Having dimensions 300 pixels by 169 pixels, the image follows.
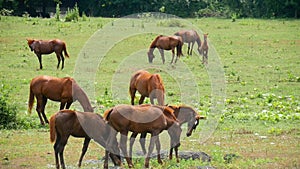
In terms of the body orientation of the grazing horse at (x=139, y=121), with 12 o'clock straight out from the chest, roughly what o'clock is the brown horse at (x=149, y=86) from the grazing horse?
The brown horse is roughly at 9 o'clock from the grazing horse.

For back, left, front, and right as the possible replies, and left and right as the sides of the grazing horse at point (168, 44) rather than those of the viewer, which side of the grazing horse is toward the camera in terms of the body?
left

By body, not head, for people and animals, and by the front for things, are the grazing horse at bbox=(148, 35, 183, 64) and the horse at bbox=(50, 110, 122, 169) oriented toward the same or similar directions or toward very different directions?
very different directions

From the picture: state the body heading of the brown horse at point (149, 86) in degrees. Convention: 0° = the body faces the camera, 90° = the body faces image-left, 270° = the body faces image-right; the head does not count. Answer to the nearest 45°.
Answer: approximately 315°

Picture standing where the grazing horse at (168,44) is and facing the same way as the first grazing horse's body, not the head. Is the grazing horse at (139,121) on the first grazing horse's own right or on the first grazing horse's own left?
on the first grazing horse's own left

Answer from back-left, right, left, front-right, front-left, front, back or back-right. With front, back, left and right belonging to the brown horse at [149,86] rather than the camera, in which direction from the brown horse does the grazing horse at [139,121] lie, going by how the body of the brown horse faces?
front-right

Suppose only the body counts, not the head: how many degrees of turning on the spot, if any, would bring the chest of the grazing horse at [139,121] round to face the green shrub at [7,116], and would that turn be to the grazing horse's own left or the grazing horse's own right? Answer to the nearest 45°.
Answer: approximately 135° to the grazing horse's own left

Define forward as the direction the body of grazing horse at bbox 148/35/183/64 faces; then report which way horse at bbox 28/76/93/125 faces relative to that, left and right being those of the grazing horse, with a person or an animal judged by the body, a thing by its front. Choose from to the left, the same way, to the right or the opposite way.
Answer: the opposite way

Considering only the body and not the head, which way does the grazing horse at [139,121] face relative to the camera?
to the viewer's right

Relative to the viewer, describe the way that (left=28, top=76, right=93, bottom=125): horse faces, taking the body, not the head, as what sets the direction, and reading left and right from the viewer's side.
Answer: facing to the right of the viewer
